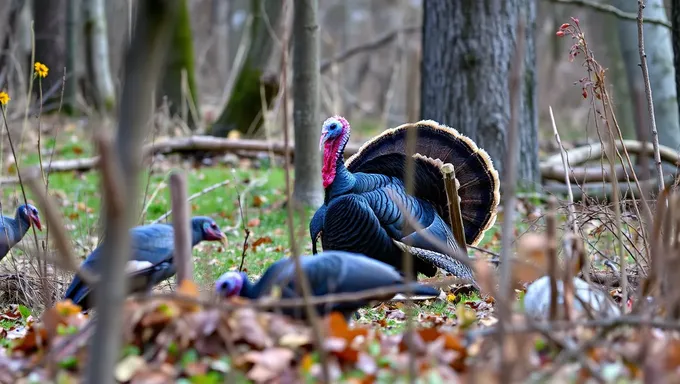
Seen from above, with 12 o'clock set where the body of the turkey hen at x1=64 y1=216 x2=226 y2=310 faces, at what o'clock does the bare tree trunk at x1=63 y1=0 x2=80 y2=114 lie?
The bare tree trunk is roughly at 9 o'clock from the turkey hen.

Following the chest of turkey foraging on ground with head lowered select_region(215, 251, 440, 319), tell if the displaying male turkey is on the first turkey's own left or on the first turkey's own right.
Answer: on the first turkey's own right

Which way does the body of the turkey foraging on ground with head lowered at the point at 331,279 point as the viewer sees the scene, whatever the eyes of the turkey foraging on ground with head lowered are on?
to the viewer's left

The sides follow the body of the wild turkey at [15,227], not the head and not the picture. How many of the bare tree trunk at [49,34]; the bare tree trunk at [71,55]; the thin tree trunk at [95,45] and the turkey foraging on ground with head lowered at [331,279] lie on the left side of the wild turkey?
3

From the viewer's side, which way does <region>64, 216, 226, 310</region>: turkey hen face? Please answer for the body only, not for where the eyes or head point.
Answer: to the viewer's right

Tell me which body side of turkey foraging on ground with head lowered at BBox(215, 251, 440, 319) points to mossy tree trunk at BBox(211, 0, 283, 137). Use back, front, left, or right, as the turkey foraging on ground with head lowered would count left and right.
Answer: right

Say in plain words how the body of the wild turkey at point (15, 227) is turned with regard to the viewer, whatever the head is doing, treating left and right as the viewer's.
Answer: facing to the right of the viewer

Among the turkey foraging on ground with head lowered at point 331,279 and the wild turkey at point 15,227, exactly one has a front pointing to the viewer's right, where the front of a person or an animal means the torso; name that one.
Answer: the wild turkey

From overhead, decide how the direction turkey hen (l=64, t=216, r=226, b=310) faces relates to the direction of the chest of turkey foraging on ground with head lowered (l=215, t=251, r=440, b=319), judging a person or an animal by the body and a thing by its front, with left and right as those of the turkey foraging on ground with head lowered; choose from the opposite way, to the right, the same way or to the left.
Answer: the opposite way

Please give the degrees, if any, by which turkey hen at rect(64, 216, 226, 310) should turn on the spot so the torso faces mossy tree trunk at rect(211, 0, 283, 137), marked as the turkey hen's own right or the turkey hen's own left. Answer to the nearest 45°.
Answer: approximately 90° to the turkey hen's own left

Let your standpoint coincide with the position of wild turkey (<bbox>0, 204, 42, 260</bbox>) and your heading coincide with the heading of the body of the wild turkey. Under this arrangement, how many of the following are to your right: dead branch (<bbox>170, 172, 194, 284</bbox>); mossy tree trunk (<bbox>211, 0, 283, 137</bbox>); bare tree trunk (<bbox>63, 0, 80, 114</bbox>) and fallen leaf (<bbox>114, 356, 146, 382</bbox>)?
2

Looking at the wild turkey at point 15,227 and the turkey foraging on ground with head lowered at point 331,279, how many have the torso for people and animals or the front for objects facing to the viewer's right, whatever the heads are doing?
1

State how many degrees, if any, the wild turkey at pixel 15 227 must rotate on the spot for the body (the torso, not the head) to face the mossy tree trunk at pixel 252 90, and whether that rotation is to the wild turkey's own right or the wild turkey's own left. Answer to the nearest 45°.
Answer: approximately 45° to the wild turkey's own left

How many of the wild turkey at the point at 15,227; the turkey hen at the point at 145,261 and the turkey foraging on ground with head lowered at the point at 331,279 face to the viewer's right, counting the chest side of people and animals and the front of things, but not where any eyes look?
2

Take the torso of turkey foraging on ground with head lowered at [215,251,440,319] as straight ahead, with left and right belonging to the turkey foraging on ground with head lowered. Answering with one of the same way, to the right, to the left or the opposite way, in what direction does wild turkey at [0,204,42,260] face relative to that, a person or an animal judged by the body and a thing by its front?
the opposite way
